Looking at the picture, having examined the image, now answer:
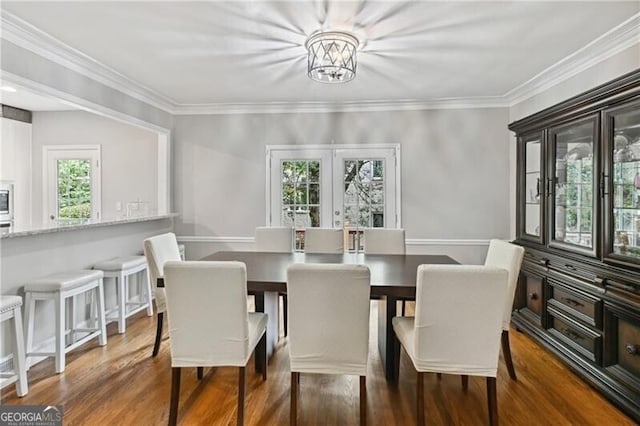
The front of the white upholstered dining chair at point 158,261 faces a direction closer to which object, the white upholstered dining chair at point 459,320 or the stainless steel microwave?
the white upholstered dining chair

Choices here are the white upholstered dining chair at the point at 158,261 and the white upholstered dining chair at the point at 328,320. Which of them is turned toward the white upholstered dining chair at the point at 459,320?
the white upholstered dining chair at the point at 158,261

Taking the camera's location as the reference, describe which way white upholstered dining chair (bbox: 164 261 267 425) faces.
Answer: facing away from the viewer and to the right of the viewer

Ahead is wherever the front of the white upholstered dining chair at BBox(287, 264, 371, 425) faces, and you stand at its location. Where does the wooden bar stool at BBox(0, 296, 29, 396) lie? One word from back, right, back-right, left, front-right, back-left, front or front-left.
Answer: left

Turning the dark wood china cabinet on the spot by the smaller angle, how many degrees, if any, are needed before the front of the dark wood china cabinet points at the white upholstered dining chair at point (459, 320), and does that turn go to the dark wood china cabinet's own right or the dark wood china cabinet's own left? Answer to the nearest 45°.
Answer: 0° — it already faces it

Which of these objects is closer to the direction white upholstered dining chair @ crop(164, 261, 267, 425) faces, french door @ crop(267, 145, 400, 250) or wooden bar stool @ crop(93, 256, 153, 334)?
the french door

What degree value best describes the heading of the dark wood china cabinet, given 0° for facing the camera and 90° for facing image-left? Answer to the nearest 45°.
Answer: approximately 45°

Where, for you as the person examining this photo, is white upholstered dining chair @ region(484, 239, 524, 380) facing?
facing the viewer and to the left of the viewer

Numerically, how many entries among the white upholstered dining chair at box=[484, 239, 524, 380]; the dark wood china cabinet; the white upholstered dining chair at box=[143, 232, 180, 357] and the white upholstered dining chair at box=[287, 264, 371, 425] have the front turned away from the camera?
1

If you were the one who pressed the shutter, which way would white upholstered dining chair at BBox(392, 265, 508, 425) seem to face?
facing away from the viewer and to the left of the viewer

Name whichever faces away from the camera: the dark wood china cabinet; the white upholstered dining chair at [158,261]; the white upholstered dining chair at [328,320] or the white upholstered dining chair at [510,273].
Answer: the white upholstered dining chair at [328,320]

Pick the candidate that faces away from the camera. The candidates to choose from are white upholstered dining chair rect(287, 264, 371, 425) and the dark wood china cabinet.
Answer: the white upholstered dining chair

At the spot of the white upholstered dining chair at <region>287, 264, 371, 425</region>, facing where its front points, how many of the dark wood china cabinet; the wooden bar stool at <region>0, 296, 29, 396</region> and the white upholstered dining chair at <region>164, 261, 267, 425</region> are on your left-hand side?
2

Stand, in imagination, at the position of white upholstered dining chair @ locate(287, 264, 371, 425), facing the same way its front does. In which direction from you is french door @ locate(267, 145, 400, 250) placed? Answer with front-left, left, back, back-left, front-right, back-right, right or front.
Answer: front

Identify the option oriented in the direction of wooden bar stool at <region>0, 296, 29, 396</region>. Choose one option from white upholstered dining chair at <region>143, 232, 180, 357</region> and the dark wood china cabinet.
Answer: the dark wood china cabinet

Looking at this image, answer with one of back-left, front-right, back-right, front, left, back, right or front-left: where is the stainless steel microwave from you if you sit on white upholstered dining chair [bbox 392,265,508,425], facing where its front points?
front-left

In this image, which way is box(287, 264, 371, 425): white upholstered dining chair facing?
away from the camera
